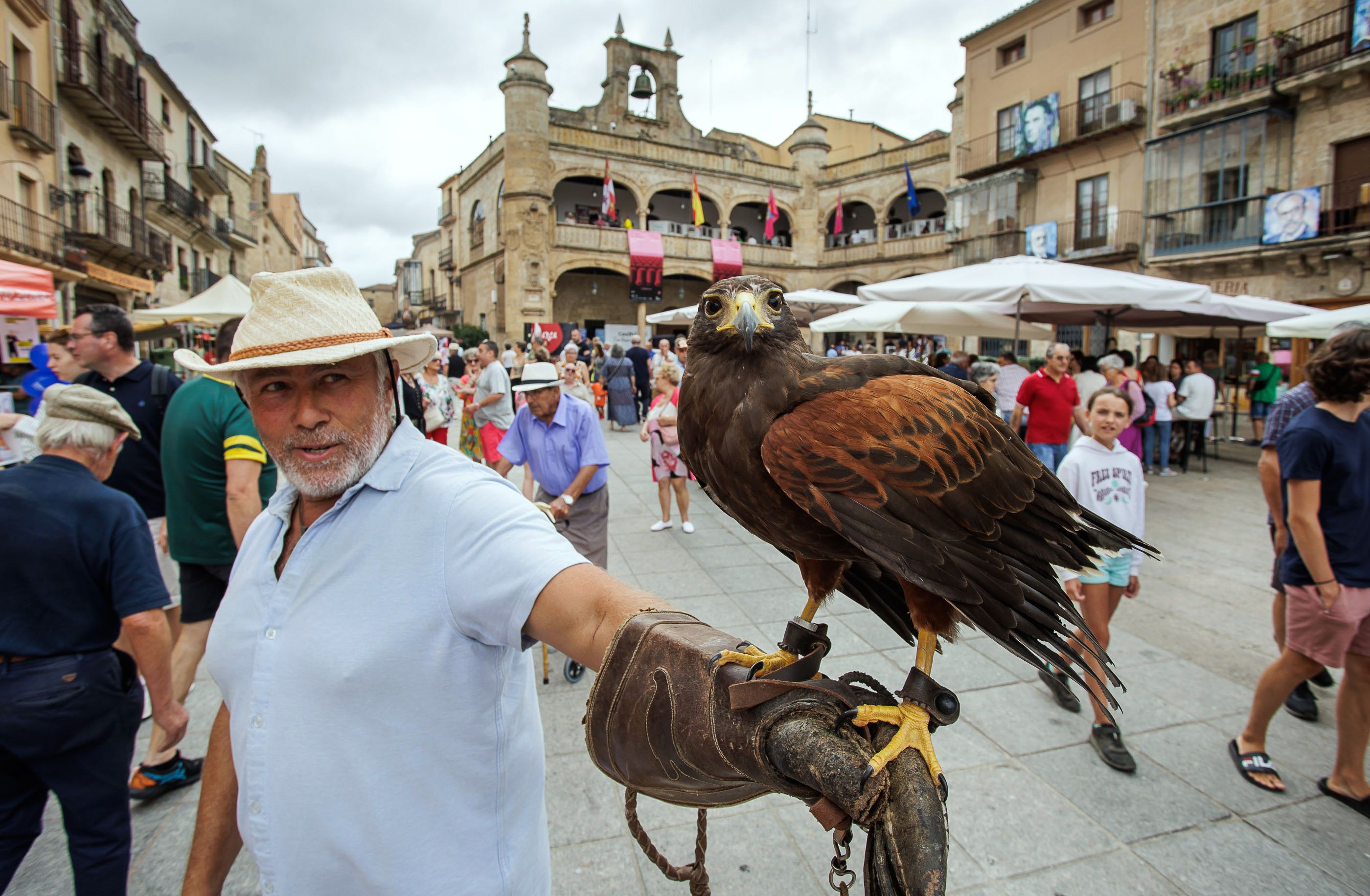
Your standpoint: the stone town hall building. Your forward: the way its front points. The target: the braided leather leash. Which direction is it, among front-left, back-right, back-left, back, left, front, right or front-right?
front-right

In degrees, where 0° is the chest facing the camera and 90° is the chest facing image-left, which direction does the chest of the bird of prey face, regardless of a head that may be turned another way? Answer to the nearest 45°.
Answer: approximately 45°

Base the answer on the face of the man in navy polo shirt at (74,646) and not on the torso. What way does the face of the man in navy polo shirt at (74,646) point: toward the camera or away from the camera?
away from the camera

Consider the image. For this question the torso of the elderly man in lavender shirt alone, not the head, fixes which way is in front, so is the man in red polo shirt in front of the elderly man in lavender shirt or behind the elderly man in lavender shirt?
behind

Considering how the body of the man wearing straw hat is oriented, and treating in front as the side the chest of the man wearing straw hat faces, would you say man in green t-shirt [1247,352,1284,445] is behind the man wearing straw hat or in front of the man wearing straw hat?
behind

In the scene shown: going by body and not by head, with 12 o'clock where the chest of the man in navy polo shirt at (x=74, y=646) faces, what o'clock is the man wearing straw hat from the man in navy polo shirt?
The man wearing straw hat is roughly at 4 o'clock from the man in navy polo shirt.

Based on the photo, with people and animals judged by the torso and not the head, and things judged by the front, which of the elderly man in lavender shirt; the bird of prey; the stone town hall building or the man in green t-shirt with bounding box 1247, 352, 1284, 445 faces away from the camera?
the man in green t-shirt

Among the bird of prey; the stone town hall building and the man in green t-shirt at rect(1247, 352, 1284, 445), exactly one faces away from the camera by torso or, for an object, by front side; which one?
the man in green t-shirt

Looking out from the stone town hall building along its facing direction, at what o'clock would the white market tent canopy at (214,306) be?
The white market tent canopy is roughly at 2 o'clock from the stone town hall building.
